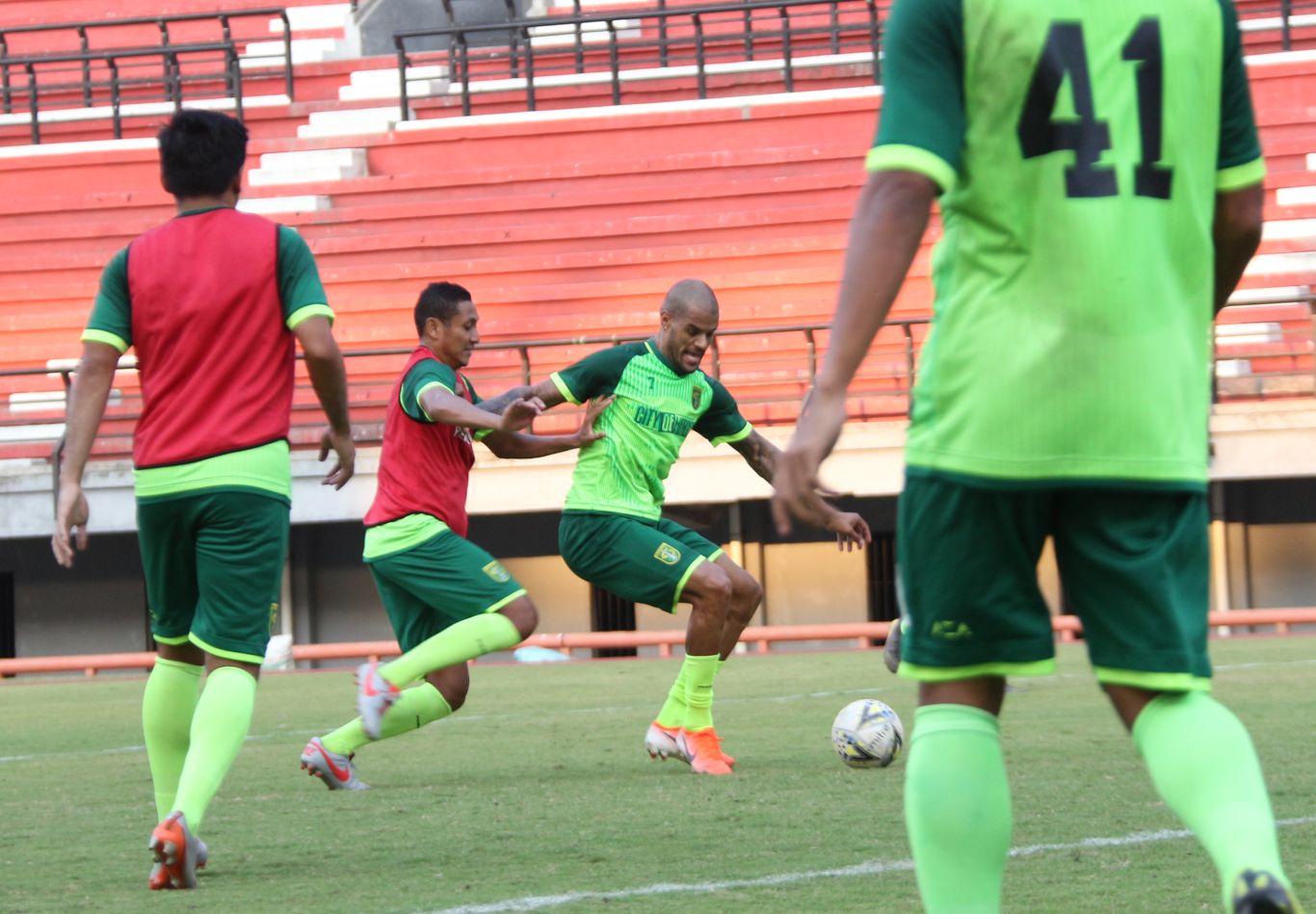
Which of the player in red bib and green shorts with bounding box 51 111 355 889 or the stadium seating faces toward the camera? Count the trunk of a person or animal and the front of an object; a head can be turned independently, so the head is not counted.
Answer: the stadium seating

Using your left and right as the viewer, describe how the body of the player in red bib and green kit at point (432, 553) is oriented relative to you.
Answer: facing to the right of the viewer

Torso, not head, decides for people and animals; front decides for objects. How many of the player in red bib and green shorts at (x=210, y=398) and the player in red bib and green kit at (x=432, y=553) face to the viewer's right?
1

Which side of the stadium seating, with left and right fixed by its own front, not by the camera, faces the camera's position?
front

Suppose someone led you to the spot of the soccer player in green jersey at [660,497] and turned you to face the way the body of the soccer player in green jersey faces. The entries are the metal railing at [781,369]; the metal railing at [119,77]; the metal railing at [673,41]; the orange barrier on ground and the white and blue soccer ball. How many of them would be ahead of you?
1

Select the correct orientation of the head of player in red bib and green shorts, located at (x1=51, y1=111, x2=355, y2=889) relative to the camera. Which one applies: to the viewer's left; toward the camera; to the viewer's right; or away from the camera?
away from the camera

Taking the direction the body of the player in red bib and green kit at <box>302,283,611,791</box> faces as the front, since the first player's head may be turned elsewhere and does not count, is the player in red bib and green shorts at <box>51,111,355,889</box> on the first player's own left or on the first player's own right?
on the first player's own right

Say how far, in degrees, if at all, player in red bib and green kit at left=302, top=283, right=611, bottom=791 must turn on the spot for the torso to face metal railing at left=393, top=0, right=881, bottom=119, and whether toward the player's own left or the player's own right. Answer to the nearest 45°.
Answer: approximately 90° to the player's own left

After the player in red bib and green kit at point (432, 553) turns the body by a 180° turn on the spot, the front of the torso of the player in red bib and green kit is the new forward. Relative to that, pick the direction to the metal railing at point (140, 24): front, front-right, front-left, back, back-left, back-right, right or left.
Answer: right

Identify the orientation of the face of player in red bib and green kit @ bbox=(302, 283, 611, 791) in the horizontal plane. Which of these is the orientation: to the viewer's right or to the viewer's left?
to the viewer's right

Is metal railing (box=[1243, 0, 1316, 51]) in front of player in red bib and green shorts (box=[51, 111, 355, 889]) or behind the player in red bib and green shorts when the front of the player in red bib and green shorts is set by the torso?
in front

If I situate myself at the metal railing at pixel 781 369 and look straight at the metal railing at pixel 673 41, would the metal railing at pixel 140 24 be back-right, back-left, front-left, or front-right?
front-left

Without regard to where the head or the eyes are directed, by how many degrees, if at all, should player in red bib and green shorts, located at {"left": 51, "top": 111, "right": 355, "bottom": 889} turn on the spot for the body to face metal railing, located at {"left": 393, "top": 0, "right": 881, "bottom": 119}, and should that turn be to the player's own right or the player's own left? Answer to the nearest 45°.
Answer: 0° — they already face it

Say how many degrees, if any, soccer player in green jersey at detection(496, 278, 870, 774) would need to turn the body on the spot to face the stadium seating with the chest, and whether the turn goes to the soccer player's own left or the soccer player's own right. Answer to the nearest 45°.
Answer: approximately 135° to the soccer player's own left

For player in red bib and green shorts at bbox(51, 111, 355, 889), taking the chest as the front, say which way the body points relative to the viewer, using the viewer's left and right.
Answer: facing away from the viewer

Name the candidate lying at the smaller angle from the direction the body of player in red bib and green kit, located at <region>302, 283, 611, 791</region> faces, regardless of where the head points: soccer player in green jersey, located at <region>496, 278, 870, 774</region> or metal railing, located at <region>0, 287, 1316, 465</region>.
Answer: the soccer player in green jersey
